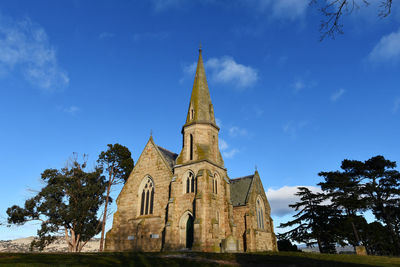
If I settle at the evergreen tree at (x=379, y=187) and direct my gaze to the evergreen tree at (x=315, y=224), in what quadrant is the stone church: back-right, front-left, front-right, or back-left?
front-left

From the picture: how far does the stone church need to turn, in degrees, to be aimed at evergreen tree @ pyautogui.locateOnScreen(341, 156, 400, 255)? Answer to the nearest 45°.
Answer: approximately 135° to its left

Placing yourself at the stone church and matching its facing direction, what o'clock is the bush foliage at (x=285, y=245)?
The bush foliage is roughly at 6 o'clock from the stone church.

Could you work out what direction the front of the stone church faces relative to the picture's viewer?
facing the viewer and to the left of the viewer

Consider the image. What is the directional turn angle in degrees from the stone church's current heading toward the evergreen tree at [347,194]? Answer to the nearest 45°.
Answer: approximately 135° to its left

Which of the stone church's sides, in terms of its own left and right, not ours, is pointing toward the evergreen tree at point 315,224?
back
